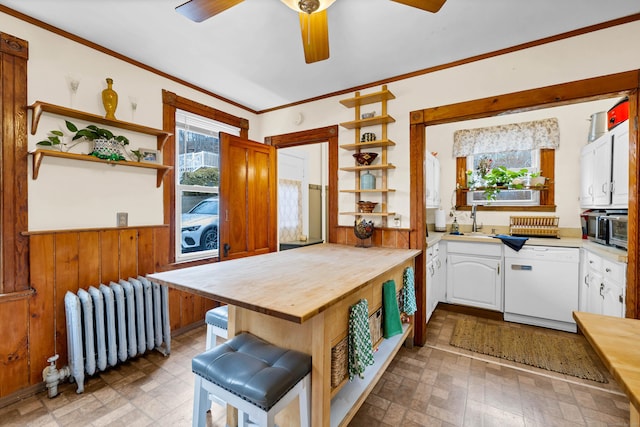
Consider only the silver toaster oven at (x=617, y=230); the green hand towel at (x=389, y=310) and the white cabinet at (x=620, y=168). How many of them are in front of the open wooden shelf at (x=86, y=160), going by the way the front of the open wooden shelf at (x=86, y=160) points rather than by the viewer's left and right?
3

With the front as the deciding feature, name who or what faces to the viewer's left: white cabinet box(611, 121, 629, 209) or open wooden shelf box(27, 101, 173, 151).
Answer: the white cabinet

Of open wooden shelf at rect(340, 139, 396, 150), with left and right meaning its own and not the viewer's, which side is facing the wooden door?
right

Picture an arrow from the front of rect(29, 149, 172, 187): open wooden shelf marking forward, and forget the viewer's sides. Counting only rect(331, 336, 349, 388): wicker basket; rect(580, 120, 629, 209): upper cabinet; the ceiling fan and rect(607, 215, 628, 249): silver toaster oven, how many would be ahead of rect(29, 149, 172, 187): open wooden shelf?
4

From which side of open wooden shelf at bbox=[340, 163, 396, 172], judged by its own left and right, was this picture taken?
front

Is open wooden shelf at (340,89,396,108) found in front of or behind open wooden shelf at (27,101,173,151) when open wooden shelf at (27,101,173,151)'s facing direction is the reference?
in front

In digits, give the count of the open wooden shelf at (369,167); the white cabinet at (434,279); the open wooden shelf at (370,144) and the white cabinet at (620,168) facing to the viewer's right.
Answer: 1

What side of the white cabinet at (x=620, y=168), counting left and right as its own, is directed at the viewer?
left

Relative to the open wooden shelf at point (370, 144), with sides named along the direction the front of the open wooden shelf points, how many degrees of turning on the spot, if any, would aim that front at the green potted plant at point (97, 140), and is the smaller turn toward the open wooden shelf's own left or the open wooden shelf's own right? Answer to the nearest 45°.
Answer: approximately 45° to the open wooden shelf's own right

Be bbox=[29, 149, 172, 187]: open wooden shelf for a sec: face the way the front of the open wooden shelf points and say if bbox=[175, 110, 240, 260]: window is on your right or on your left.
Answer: on your left

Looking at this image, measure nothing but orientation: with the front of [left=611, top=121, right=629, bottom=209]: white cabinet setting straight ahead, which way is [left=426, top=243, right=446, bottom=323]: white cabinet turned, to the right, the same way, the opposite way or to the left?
the opposite way

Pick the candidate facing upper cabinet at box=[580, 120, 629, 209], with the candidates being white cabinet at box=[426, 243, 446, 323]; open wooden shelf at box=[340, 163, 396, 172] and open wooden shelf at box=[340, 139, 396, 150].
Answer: the white cabinet

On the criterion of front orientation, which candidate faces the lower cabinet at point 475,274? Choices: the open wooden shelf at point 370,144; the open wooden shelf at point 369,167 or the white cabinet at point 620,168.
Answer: the white cabinet

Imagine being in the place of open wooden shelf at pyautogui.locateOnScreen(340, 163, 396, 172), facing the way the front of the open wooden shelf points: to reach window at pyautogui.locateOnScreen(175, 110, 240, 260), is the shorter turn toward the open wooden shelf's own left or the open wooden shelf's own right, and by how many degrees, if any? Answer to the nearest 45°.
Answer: approximately 90° to the open wooden shelf's own right

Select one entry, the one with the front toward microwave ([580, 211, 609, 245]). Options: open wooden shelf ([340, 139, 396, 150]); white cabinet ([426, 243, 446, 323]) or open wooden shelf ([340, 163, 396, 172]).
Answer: the white cabinet

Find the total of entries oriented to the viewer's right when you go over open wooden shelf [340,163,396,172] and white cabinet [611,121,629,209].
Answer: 0

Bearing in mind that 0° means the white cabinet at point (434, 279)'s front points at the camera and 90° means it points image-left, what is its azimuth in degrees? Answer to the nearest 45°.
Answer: approximately 270°

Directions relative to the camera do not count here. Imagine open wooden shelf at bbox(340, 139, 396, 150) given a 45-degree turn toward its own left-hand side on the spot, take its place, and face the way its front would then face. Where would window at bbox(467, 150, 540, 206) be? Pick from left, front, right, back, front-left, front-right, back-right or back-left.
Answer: left

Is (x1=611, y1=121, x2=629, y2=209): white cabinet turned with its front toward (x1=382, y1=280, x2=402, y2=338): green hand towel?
no

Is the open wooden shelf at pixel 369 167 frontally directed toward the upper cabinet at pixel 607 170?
no

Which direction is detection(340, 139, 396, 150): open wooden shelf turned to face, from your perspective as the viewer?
facing the viewer
